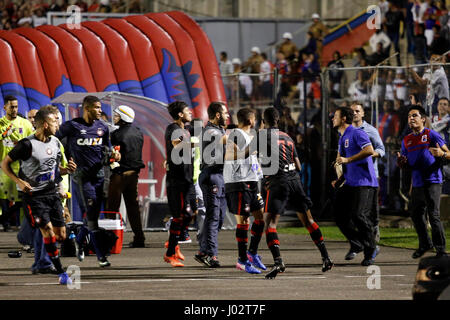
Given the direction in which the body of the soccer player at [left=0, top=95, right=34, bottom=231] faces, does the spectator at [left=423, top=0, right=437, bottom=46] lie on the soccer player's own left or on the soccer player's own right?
on the soccer player's own left

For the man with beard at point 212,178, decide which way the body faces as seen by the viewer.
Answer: to the viewer's right

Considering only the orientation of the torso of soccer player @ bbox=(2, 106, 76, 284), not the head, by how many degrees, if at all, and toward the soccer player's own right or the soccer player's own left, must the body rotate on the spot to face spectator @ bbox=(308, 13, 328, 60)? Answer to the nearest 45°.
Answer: approximately 90° to the soccer player's own left

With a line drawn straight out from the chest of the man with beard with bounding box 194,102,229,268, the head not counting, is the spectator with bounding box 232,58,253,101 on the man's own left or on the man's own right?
on the man's own left

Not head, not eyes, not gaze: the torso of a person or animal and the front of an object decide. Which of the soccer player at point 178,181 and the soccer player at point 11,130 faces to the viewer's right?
the soccer player at point 178,181

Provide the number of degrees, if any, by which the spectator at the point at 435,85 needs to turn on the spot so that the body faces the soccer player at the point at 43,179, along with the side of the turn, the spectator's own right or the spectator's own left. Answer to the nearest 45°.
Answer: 0° — they already face them

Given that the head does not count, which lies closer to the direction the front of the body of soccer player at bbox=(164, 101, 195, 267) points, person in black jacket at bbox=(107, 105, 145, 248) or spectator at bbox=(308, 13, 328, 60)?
the spectator

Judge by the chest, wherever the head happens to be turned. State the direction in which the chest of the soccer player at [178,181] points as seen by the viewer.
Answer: to the viewer's right

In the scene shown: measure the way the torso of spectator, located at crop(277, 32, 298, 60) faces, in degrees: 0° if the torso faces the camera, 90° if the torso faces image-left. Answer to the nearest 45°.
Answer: approximately 0°

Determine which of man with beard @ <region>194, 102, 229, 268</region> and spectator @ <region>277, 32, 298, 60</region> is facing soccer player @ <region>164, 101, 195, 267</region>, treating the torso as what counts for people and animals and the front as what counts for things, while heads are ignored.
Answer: the spectator
